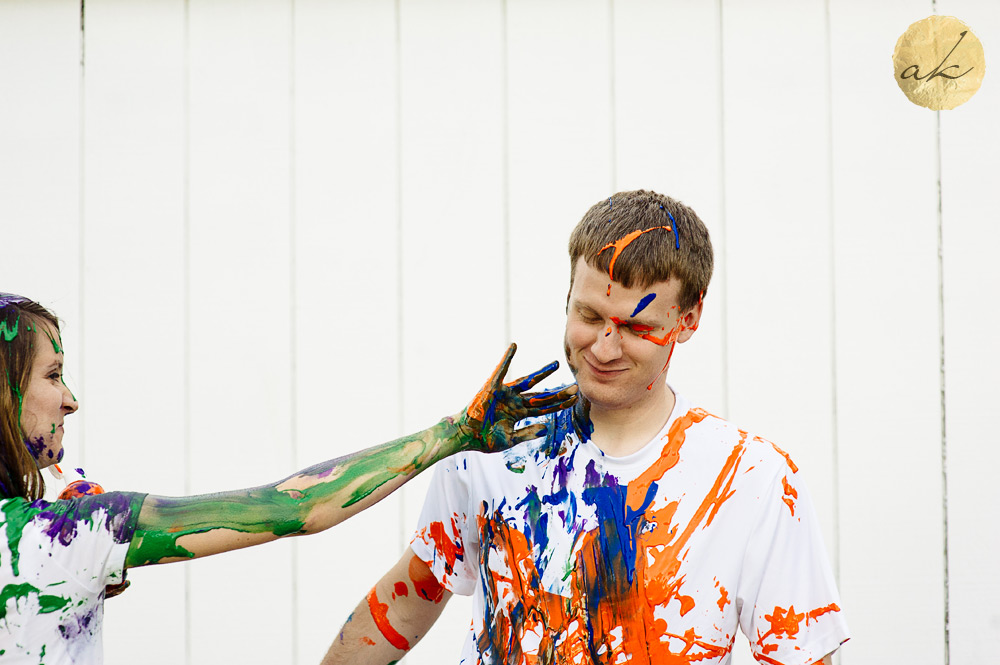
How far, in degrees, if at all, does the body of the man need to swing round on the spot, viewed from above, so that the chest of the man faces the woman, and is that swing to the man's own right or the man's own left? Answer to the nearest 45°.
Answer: approximately 90° to the man's own right

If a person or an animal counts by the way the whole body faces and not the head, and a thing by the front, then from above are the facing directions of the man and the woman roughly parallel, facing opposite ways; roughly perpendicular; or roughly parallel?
roughly perpendicular

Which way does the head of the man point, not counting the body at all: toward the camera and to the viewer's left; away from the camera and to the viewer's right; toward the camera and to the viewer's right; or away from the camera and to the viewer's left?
toward the camera and to the viewer's left

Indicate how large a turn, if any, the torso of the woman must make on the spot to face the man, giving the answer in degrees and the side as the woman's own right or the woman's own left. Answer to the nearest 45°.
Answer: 0° — they already face them

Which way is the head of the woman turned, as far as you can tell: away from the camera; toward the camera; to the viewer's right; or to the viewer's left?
to the viewer's right

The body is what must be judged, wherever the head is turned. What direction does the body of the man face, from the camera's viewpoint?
toward the camera

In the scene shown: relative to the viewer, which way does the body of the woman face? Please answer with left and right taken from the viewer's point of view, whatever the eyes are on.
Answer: facing to the right of the viewer

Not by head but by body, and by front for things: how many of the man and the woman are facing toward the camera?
1
